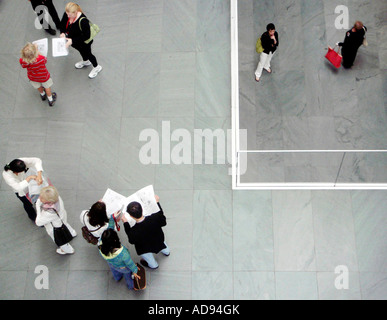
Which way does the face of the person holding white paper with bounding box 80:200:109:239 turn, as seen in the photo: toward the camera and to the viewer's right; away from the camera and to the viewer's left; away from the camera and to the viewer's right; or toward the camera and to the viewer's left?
away from the camera and to the viewer's right

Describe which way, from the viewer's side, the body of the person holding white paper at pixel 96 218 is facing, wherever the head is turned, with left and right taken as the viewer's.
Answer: facing away from the viewer and to the right of the viewer

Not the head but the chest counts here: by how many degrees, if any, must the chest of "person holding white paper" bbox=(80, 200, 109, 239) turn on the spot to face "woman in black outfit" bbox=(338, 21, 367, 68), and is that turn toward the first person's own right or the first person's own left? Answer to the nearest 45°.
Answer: approximately 45° to the first person's own right

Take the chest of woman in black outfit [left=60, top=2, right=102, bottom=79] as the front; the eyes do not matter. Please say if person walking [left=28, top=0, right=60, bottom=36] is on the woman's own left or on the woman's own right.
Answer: on the woman's own right

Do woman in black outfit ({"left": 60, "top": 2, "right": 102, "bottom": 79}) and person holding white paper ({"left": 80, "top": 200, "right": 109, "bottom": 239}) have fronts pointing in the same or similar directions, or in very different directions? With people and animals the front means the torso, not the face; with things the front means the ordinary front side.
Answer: very different directions
